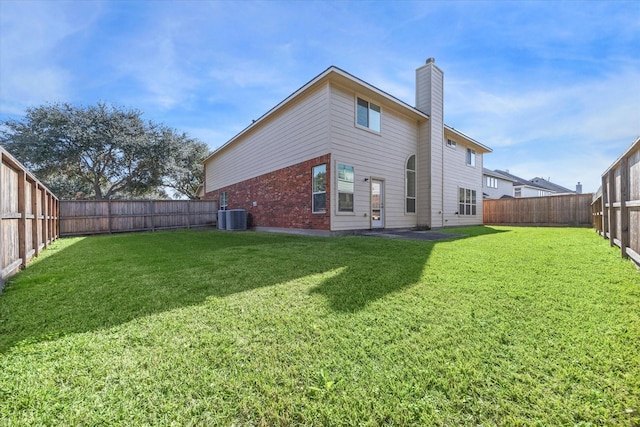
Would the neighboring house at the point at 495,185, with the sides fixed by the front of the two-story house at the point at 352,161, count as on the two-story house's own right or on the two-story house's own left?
on the two-story house's own right

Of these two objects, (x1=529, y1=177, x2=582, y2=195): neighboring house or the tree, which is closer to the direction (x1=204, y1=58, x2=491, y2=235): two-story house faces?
the tree

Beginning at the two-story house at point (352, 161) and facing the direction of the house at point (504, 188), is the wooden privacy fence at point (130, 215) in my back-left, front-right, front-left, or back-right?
back-left

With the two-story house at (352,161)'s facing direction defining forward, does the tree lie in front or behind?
in front

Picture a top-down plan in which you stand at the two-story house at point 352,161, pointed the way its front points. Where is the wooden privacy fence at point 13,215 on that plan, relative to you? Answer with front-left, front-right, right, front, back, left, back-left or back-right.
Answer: left

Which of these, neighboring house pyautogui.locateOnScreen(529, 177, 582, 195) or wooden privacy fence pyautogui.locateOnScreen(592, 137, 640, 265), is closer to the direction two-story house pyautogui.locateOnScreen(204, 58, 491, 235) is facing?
the neighboring house

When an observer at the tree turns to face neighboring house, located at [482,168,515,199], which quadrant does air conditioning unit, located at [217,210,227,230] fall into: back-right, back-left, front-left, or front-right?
front-right

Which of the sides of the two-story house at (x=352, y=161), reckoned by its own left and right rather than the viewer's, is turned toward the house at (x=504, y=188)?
right

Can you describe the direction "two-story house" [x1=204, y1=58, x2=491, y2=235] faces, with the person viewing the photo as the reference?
facing away from the viewer and to the left of the viewer

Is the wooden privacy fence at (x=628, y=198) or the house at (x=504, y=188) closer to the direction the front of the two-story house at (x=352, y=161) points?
the house

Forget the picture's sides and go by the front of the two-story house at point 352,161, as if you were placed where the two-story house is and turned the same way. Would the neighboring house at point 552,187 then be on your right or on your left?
on your right

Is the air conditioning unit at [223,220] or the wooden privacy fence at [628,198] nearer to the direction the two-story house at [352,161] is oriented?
the air conditioning unit
